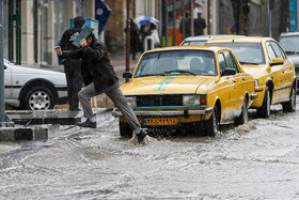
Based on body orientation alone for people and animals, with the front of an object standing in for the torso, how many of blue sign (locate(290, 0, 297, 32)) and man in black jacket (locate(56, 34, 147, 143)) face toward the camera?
1

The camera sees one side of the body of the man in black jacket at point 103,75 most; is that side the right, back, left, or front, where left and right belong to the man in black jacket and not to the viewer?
left

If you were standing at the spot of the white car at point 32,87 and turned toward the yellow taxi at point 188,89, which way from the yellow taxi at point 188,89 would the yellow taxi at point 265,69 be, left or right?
left

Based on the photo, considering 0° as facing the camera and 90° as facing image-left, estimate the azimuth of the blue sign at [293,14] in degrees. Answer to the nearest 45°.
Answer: approximately 0°

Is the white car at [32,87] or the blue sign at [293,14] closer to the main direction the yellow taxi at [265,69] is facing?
the white car

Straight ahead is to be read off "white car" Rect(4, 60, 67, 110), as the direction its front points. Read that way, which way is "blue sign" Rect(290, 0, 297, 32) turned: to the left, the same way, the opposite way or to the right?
to the right

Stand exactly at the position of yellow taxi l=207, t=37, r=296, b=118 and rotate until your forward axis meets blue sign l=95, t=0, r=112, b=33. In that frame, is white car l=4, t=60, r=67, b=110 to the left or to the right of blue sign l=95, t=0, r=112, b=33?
left

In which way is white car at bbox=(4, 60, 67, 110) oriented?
to the viewer's right

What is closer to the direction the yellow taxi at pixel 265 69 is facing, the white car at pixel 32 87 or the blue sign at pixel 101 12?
the white car
